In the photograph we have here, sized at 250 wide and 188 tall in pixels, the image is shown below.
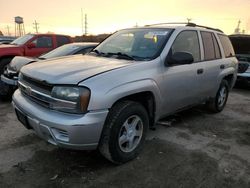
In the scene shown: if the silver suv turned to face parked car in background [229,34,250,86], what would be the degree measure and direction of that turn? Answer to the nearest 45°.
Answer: approximately 180°

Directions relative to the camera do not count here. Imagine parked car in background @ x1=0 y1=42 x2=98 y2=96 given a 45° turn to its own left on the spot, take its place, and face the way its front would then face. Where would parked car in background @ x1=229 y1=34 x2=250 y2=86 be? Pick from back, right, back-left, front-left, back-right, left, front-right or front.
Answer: left

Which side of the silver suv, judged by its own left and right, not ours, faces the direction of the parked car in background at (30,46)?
right

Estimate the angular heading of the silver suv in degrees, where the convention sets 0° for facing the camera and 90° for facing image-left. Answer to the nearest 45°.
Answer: approximately 45°

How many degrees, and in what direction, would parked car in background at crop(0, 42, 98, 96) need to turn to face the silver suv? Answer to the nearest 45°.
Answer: approximately 90° to its left

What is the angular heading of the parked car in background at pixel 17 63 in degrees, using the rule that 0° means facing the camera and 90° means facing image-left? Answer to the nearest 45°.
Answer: approximately 45°

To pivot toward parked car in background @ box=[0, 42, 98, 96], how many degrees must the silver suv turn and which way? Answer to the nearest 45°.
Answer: approximately 90° to its right
